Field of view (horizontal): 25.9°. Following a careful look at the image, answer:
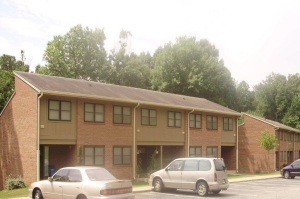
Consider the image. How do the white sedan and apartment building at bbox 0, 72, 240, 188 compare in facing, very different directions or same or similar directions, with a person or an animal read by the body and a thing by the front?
very different directions

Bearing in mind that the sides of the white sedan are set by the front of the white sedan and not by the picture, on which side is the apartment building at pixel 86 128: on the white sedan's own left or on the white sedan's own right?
on the white sedan's own right

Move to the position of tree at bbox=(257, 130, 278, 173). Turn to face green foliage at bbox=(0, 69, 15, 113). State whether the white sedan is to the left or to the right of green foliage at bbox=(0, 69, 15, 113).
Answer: left

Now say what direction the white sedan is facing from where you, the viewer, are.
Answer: facing away from the viewer and to the left of the viewer

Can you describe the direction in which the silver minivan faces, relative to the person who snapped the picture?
facing away from the viewer and to the left of the viewer

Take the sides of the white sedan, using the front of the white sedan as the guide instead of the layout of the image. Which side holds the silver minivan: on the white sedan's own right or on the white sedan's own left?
on the white sedan's own right

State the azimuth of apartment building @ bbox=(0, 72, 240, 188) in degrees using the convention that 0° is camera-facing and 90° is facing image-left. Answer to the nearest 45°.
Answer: approximately 315°
